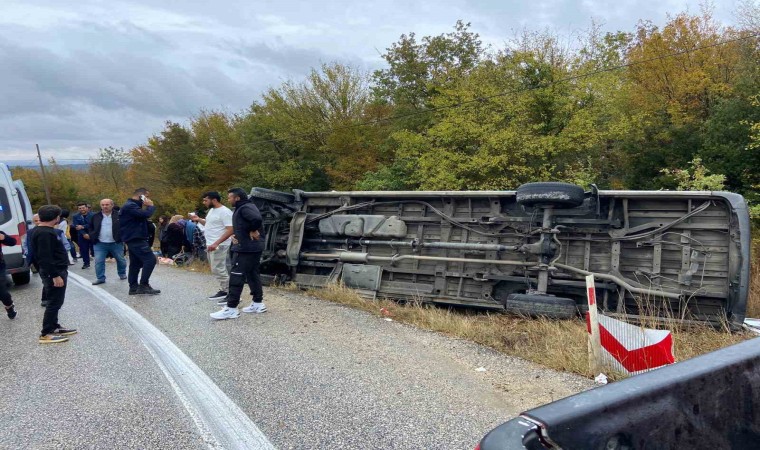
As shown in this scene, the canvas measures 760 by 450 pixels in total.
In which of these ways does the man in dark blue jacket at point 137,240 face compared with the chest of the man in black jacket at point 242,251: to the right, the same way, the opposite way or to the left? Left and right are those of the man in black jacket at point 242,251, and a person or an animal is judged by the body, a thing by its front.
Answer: the opposite way

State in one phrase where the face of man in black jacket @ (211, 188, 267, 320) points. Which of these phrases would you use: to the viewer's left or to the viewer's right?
to the viewer's left

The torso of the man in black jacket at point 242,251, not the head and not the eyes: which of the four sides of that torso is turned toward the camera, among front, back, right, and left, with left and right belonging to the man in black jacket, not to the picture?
left

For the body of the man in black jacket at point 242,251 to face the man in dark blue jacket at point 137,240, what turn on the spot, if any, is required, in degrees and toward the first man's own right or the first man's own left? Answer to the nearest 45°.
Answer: approximately 45° to the first man's own right

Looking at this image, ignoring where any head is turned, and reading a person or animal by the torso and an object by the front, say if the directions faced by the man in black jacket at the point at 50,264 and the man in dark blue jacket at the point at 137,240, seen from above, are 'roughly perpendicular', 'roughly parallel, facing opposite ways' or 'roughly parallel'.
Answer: roughly parallel

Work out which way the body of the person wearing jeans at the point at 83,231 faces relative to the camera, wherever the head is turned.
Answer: toward the camera

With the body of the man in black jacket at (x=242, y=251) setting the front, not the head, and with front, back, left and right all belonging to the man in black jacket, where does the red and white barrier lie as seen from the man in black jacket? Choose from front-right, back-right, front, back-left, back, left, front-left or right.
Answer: back-left

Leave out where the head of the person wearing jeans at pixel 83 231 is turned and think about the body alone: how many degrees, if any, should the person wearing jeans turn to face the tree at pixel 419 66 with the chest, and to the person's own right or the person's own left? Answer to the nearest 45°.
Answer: approximately 135° to the person's own left

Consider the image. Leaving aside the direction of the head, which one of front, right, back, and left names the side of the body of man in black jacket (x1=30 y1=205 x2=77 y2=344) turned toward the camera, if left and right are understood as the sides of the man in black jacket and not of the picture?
right

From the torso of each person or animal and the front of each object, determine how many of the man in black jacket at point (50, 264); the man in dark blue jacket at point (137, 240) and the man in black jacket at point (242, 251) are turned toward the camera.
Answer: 0

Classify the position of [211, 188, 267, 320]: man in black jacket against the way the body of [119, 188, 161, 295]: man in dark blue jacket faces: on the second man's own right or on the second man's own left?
on the second man's own right

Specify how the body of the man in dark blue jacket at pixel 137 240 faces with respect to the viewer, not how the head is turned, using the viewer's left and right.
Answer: facing to the right of the viewer

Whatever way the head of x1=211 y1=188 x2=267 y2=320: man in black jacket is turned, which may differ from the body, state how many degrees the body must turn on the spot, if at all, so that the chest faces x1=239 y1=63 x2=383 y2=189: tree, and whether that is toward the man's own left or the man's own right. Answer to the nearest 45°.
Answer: approximately 90° to the man's own right

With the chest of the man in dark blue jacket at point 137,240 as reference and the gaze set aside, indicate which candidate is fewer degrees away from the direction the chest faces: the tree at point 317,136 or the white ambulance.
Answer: the tree
